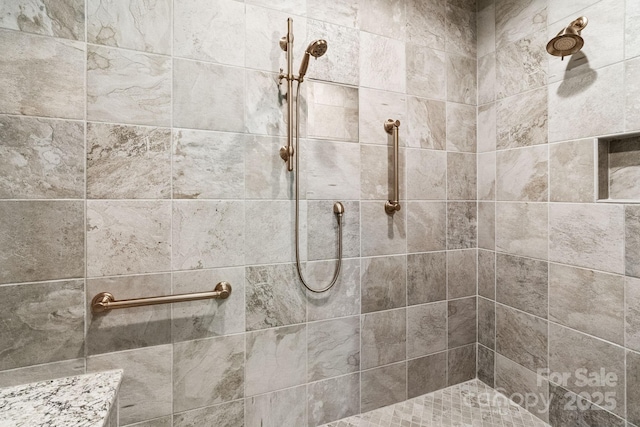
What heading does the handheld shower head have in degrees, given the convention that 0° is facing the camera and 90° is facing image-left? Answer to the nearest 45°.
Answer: approximately 315°

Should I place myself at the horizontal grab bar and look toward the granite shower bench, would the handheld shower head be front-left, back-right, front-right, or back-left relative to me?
back-left

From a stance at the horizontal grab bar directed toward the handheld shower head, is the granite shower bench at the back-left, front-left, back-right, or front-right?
back-right
